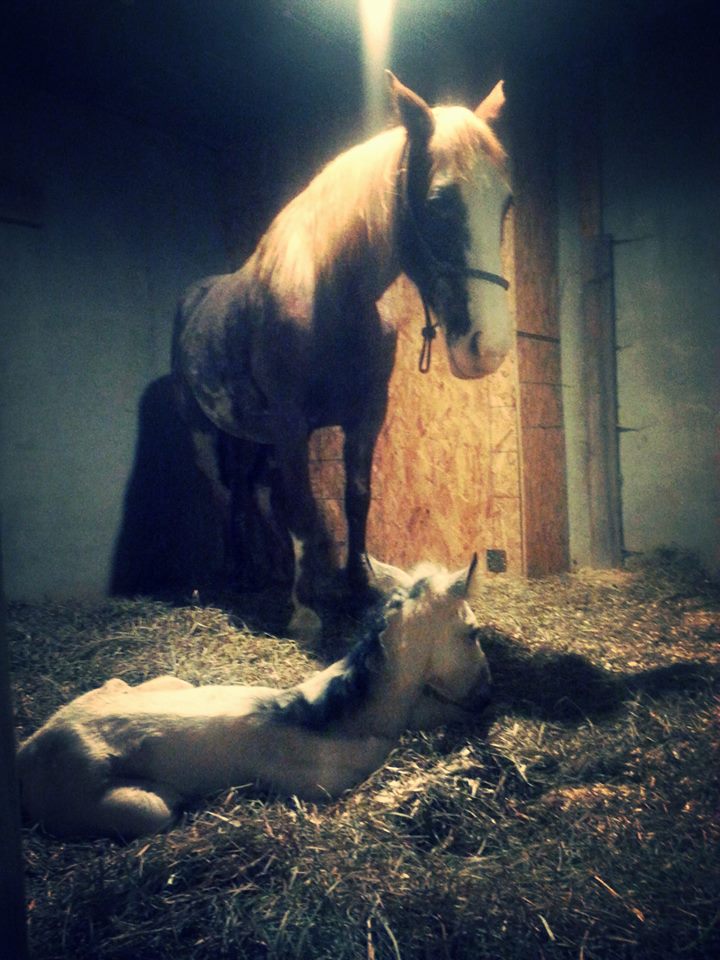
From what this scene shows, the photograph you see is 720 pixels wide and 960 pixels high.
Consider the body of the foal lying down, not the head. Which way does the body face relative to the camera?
to the viewer's right

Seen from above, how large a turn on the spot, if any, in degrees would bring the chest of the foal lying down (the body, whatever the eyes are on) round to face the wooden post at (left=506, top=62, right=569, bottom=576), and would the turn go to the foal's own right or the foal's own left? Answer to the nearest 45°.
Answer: approximately 45° to the foal's own left

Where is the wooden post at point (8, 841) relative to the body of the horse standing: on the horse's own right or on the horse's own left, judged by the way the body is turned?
on the horse's own right

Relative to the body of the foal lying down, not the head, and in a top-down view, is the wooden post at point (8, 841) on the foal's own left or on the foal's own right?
on the foal's own right

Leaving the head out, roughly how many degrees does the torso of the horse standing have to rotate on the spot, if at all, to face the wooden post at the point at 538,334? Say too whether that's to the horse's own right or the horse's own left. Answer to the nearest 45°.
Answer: approximately 90° to the horse's own left
